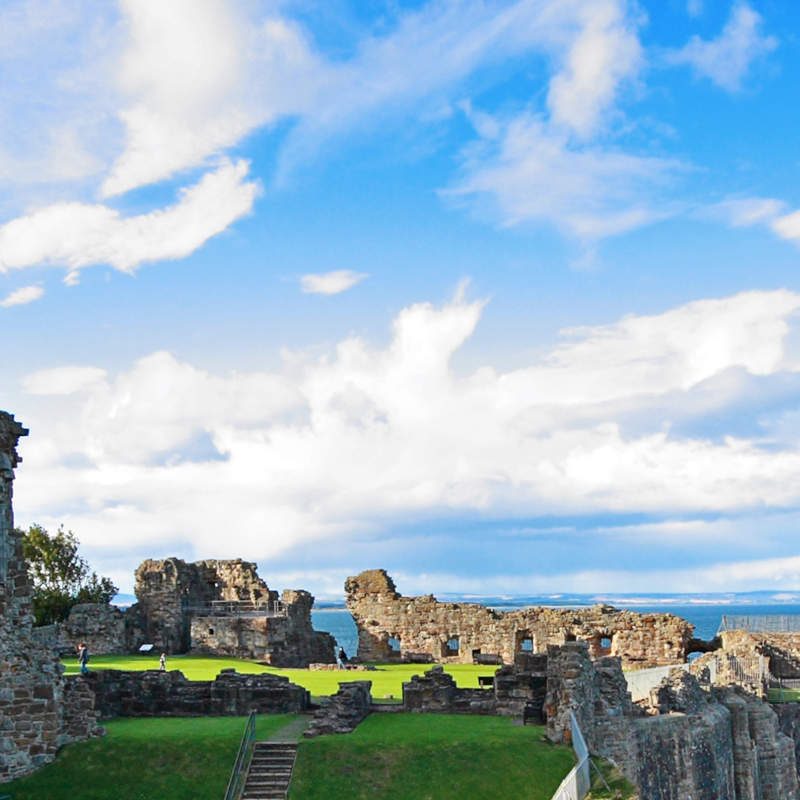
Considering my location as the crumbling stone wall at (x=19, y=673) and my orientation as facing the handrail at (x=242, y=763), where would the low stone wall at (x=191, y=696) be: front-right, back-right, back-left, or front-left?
front-left

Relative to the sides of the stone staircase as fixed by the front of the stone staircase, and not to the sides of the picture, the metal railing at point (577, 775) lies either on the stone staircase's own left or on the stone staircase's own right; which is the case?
on the stone staircase's own left

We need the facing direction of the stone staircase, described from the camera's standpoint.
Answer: facing the viewer

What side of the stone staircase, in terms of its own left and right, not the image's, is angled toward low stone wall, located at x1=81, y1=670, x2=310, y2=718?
back

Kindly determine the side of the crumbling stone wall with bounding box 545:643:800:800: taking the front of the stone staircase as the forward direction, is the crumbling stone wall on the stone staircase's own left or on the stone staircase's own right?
on the stone staircase's own left

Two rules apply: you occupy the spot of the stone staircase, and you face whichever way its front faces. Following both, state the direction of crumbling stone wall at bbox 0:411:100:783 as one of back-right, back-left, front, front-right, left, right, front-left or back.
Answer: right

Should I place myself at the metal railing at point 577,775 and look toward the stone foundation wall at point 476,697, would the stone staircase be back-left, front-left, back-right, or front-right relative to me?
front-left

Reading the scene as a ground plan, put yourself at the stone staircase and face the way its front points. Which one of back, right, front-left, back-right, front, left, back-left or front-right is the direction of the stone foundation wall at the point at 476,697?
back-left

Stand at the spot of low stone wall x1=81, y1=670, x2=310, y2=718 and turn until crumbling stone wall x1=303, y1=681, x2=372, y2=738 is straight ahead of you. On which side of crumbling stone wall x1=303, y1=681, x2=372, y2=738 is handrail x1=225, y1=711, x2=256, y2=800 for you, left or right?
right
